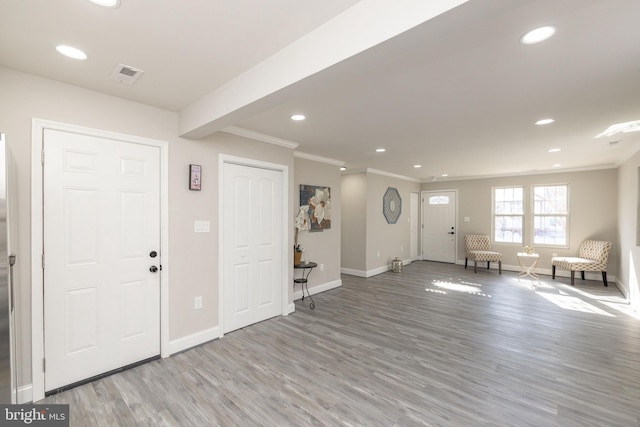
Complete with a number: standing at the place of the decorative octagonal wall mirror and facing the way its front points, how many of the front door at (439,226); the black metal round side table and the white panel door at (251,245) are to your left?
1

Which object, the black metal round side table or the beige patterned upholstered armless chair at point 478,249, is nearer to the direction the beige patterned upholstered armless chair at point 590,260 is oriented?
the black metal round side table

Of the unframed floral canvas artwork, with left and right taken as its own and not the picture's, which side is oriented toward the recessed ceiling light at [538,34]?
front

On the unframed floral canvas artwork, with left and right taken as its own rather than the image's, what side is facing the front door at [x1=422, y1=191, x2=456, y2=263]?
left

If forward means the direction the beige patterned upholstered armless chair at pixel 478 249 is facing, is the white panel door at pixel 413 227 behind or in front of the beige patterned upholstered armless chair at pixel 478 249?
behind

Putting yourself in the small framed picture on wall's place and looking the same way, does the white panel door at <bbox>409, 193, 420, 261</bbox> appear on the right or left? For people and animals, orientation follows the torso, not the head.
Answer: on its left

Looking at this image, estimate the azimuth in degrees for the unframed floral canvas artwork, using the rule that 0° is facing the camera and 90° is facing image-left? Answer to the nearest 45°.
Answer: approximately 315°
